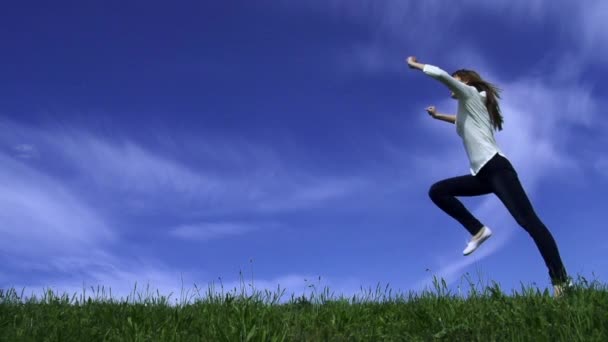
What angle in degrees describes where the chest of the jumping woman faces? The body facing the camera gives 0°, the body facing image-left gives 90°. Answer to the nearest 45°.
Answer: approximately 90°
